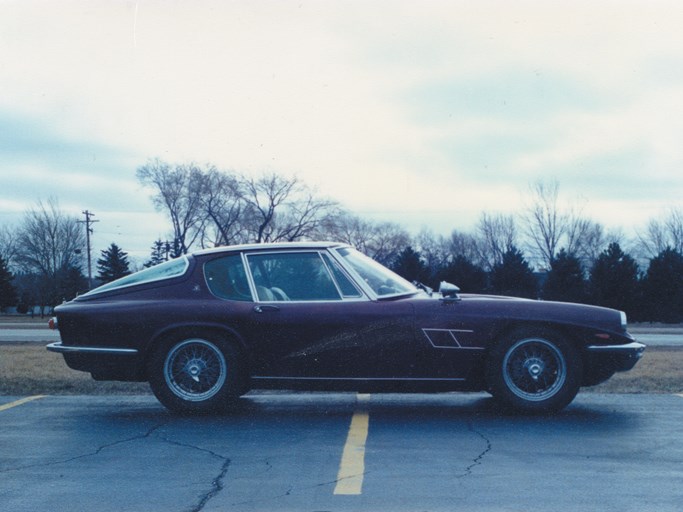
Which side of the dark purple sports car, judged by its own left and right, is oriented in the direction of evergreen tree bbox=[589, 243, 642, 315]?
left

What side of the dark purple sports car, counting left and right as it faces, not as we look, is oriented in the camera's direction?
right

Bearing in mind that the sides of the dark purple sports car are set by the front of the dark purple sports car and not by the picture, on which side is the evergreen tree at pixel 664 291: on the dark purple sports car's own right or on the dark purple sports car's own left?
on the dark purple sports car's own left
